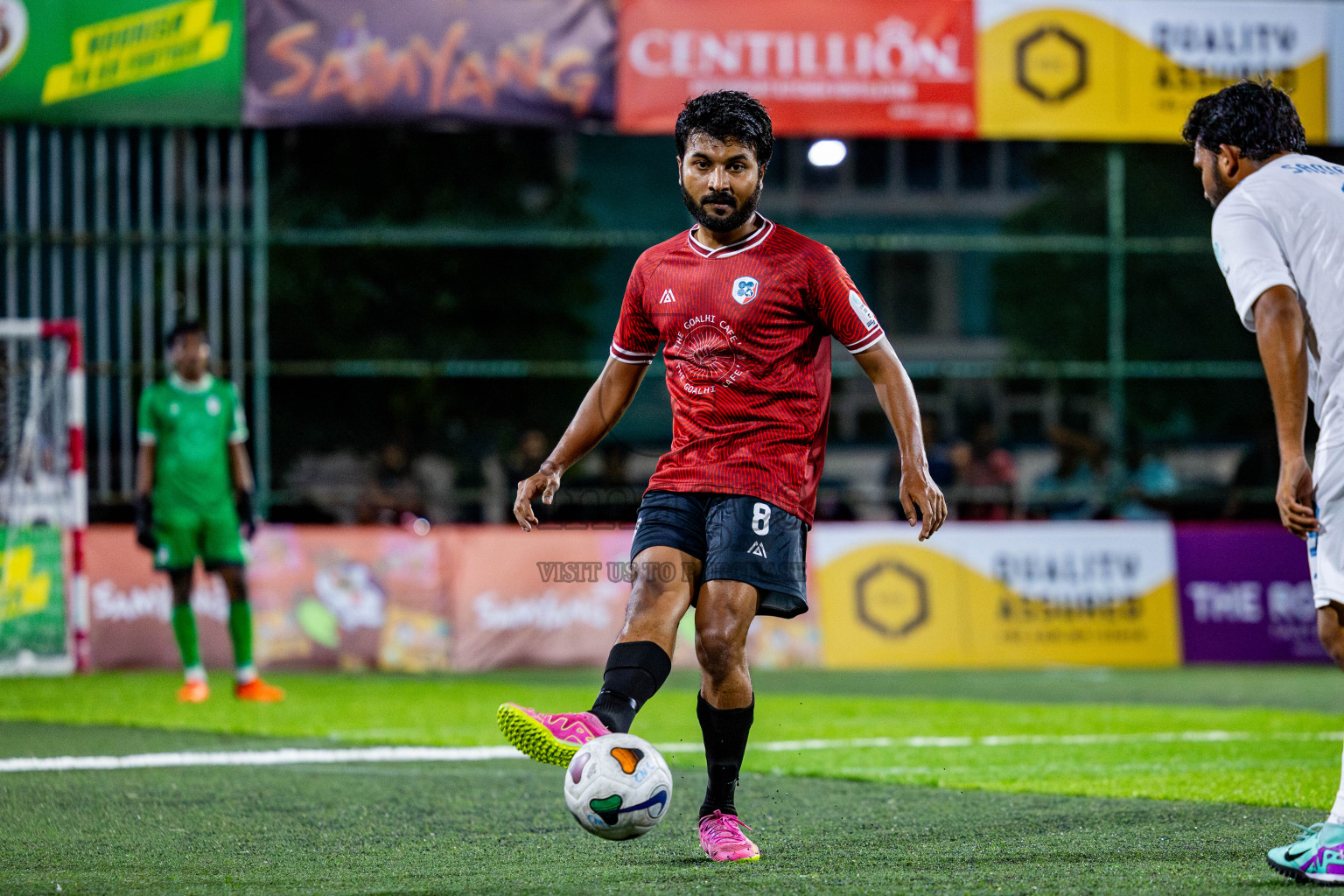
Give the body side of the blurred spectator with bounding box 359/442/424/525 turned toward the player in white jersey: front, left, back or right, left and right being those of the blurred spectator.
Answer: front

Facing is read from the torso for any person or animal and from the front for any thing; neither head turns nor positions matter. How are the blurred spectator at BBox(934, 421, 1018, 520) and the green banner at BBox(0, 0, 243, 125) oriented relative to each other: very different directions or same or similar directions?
same or similar directions

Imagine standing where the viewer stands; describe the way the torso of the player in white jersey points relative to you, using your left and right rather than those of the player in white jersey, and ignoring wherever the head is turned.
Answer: facing away from the viewer and to the left of the viewer

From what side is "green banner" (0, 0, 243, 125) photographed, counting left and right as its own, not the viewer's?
front

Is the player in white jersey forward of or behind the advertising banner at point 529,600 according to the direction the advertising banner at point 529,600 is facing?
forward

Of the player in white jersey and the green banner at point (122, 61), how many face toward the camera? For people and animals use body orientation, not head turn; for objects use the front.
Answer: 1

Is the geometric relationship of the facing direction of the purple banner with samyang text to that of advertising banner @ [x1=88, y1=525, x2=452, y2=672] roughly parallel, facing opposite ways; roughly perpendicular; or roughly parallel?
roughly parallel

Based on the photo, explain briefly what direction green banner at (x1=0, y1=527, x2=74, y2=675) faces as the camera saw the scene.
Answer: facing the viewer

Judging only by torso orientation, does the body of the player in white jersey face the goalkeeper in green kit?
yes

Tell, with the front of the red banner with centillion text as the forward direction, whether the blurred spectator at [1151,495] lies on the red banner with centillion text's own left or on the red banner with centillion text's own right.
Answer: on the red banner with centillion text's own left

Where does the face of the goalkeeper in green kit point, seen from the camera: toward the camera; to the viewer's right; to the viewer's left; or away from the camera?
toward the camera

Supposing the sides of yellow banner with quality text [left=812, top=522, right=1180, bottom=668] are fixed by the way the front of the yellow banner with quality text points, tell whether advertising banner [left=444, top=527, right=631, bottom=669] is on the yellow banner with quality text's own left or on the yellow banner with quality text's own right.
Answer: on the yellow banner with quality text's own right

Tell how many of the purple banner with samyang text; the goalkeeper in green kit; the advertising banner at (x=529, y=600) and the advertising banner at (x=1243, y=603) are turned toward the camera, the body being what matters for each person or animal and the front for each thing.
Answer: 4

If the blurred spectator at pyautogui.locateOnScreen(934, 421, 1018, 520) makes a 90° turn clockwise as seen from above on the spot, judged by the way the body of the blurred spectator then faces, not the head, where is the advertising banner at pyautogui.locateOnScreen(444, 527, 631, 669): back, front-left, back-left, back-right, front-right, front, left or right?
front-left

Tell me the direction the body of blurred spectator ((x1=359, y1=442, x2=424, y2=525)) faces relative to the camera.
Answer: toward the camera

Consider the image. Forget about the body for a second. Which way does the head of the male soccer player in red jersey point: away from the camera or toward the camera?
toward the camera

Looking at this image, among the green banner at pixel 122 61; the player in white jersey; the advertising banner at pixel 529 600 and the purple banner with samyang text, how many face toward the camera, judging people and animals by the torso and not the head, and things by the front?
3

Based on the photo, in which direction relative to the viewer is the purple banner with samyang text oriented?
toward the camera

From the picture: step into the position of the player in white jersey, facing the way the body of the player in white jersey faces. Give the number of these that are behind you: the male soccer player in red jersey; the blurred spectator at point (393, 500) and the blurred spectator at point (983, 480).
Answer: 0
